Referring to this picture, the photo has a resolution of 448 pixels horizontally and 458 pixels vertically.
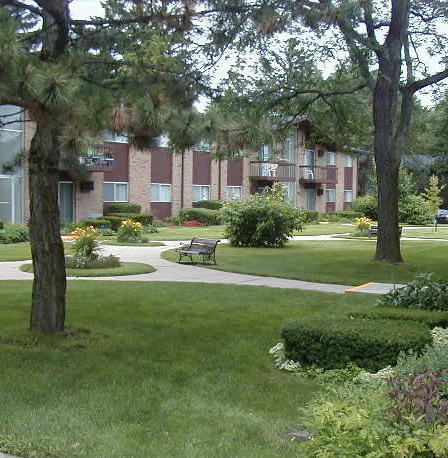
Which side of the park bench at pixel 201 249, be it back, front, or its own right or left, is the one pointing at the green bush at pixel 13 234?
right

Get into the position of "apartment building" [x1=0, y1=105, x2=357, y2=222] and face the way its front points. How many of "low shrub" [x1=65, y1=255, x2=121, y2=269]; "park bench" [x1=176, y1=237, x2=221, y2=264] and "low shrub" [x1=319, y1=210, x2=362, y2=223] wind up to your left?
1

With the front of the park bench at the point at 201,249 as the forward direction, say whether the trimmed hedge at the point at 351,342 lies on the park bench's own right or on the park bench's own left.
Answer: on the park bench's own left

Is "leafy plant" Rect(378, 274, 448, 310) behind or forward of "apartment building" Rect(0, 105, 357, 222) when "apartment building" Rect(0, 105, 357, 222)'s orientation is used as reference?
forward

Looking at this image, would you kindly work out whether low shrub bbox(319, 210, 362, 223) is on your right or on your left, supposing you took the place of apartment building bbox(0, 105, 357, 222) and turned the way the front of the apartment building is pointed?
on your left

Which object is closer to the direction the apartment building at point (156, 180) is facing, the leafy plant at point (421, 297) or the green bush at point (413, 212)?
the leafy plant

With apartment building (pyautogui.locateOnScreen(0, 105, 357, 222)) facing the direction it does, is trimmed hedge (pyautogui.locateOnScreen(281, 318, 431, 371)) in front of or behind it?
in front

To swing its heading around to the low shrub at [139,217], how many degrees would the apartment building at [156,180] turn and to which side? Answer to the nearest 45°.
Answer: approximately 45° to its right

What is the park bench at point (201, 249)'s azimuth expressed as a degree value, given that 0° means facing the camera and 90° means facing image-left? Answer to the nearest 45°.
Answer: approximately 45°

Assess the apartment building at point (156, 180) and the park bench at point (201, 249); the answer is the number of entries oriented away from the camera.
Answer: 0

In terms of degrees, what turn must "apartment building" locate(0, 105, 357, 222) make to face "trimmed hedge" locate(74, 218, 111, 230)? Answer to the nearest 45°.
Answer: approximately 45° to its right

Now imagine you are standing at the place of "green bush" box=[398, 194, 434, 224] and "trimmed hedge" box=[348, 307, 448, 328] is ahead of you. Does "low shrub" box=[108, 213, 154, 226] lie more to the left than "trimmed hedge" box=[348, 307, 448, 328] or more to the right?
right

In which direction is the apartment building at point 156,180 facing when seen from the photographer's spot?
facing the viewer and to the right of the viewer

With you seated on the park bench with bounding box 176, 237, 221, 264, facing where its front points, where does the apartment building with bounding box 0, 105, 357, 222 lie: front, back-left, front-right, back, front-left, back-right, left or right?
back-right

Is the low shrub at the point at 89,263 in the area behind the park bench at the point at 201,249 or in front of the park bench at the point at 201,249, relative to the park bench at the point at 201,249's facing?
in front
